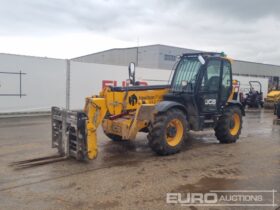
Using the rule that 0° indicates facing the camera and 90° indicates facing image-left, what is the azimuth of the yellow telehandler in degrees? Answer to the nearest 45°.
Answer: approximately 45°
